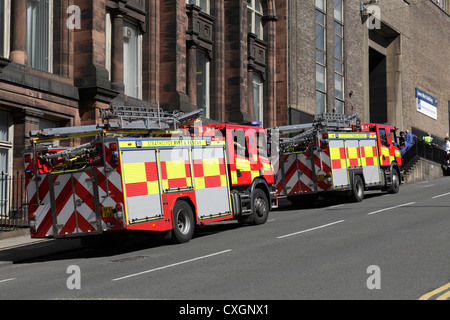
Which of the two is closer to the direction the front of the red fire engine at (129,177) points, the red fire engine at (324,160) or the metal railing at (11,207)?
the red fire engine

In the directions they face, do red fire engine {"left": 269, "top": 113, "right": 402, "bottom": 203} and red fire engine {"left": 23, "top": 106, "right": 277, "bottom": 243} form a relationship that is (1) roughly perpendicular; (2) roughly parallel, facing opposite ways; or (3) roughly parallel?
roughly parallel

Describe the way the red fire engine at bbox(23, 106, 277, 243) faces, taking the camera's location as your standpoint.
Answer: facing away from the viewer and to the right of the viewer

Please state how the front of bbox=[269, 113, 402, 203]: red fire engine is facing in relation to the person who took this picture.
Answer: facing away from the viewer and to the right of the viewer

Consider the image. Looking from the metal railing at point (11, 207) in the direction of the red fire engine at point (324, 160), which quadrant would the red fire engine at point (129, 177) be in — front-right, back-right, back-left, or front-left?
front-right

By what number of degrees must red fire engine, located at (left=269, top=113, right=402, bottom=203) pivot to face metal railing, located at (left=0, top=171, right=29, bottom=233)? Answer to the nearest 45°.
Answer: approximately 180°

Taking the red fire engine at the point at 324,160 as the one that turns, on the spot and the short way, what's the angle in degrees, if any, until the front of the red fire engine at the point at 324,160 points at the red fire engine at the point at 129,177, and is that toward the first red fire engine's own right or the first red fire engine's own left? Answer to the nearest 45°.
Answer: approximately 180°

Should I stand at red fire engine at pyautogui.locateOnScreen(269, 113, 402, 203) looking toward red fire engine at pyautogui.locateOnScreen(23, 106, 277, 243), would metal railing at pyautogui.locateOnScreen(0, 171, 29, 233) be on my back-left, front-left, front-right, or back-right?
front-right

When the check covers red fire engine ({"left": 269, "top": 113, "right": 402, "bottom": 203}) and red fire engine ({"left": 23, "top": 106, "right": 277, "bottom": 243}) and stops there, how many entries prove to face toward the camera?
0

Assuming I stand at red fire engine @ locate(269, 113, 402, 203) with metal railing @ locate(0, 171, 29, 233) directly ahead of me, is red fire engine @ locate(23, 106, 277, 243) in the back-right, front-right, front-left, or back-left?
front-left

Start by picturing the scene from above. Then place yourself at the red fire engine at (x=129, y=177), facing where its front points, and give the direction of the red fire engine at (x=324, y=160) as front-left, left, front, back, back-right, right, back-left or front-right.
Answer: front
